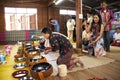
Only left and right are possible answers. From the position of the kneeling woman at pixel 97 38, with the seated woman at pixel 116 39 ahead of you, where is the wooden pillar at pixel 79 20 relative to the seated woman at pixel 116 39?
left

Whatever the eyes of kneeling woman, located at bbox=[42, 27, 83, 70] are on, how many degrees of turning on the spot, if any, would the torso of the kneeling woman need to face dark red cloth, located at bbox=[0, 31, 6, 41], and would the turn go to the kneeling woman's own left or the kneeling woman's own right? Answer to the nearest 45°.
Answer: approximately 45° to the kneeling woman's own right

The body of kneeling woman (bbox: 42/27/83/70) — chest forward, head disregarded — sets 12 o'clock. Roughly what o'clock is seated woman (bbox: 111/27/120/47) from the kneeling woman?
The seated woman is roughly at 4 o'clock from the kneeling woman.

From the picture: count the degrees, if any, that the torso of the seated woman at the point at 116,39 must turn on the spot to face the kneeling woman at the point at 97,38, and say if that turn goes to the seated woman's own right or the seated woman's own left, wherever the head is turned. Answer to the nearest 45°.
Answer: approximately 45° to the seated woman's own left

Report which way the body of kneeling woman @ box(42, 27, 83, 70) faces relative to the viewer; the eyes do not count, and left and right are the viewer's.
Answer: facing to the left of the viewer
